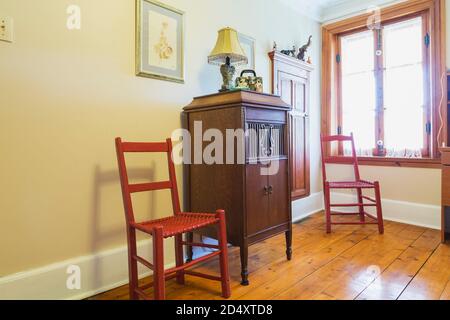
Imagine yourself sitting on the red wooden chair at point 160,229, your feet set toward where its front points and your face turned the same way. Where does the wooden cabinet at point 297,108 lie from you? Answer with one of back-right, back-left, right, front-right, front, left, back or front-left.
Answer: left

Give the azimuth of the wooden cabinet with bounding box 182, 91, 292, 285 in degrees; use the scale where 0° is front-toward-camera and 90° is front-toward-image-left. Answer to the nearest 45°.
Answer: approximately 315°

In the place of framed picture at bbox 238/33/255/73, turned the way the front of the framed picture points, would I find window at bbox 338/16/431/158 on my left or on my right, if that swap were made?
on my left

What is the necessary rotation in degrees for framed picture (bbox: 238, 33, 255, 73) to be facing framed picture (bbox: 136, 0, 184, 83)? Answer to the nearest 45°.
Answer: approximately 90° to its right

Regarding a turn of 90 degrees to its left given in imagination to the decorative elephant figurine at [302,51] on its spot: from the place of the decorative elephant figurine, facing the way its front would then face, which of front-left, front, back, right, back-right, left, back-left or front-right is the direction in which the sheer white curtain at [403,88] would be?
right

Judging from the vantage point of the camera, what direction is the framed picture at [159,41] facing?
facing the viewer and to the right of the viewer

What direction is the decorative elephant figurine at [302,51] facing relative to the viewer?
to the viewer's right

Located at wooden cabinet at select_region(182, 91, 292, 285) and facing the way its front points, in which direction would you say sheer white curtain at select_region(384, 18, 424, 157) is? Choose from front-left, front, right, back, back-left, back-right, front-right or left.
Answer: left

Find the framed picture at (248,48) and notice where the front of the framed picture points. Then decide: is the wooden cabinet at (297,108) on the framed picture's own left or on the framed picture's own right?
on the framed picture's own left

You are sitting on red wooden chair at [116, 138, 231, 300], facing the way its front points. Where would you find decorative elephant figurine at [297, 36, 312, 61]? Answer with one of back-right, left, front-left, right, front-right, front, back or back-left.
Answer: left

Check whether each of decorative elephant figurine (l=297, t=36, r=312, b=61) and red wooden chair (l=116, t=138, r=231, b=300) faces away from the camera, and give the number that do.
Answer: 0
